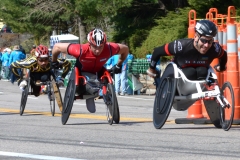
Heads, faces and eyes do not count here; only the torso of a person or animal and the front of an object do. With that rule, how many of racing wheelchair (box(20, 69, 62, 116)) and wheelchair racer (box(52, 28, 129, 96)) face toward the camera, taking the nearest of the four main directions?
2

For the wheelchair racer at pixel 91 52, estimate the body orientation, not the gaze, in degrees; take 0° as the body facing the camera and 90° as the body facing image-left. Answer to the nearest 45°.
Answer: approximately 0°

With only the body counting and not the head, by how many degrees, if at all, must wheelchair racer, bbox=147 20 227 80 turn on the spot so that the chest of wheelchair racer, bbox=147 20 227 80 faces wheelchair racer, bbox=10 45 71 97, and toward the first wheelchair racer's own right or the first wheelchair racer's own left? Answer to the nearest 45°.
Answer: approximately 180°

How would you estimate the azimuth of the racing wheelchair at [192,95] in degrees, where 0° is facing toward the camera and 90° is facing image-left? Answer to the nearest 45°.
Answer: approximately 315°

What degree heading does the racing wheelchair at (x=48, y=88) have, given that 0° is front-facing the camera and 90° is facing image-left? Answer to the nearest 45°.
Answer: approximately 0°

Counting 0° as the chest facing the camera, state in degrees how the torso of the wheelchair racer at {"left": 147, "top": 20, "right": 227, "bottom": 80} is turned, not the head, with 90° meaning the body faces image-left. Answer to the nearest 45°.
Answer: approximately 315°

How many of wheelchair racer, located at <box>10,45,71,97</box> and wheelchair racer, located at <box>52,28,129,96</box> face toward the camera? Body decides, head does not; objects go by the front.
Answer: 2
